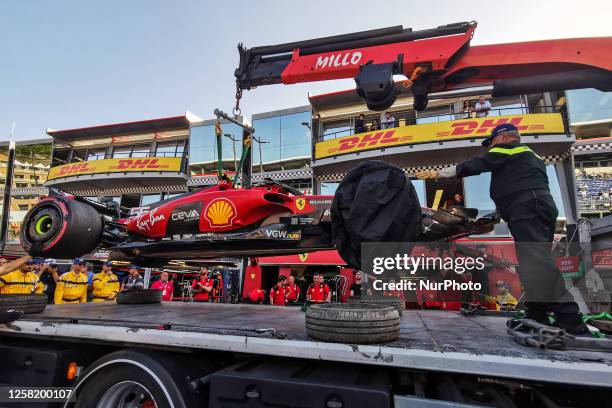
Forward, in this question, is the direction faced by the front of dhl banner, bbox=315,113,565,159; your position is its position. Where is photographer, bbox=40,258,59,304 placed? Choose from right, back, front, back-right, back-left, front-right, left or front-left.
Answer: front-right

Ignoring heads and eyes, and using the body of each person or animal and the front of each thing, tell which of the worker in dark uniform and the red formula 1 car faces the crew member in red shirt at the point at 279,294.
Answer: the worker in dark uniform

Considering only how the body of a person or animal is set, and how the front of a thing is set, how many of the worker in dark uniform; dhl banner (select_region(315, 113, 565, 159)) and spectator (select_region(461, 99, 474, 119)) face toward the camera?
2

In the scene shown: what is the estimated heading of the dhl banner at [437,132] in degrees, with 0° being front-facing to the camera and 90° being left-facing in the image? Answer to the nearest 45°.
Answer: approximately 0°

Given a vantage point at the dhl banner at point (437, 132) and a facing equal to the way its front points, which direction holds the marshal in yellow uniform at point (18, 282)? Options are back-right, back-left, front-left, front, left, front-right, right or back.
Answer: front-right

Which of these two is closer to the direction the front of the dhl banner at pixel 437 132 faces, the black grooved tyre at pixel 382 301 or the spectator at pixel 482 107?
the black grooved tyre

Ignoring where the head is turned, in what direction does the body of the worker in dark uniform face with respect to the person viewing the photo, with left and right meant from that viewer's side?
facing away from the viewer and to the left of the viewer

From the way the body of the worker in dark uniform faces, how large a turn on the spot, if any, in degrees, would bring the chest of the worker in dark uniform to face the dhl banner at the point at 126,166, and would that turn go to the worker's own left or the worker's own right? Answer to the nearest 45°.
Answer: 0° — they already face it

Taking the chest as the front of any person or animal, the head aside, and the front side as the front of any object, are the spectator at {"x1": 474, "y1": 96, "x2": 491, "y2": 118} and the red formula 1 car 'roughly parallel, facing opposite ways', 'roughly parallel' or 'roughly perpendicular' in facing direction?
roughly perpendicular

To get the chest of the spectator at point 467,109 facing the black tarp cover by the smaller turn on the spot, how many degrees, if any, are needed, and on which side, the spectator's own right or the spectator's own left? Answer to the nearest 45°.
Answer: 0° — they already face it
